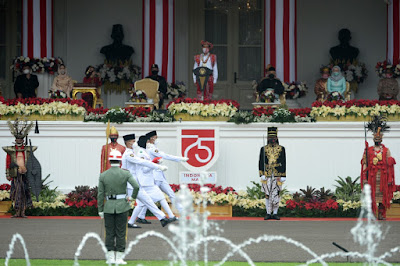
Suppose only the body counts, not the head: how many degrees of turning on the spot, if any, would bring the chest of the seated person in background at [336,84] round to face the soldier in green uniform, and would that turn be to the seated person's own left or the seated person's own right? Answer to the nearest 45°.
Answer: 0° — they already face them

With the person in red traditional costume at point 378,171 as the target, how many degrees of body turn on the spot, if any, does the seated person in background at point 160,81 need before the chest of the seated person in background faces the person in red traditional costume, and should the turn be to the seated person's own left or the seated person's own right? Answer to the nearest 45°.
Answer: approximately 45° to the seated person's own left

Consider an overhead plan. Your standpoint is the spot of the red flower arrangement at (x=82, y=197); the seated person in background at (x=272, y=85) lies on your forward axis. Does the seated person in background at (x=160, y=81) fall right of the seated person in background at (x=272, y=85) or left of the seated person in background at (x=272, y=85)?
left

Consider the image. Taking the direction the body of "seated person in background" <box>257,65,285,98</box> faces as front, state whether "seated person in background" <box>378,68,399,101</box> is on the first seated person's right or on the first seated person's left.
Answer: on the first seated person's left

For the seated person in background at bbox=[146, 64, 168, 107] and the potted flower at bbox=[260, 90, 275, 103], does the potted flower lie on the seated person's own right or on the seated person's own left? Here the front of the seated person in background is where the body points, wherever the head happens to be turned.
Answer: on the seated person's own left

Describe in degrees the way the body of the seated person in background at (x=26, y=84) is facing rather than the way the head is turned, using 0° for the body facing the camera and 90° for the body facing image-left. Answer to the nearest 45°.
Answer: approximately 0°

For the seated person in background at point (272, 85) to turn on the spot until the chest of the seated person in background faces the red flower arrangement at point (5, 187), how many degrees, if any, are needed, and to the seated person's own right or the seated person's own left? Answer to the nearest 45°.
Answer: approximately 45° to the seated person's own right

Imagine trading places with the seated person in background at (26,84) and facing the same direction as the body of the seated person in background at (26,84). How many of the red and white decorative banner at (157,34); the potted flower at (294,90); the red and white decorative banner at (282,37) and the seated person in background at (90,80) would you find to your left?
4
